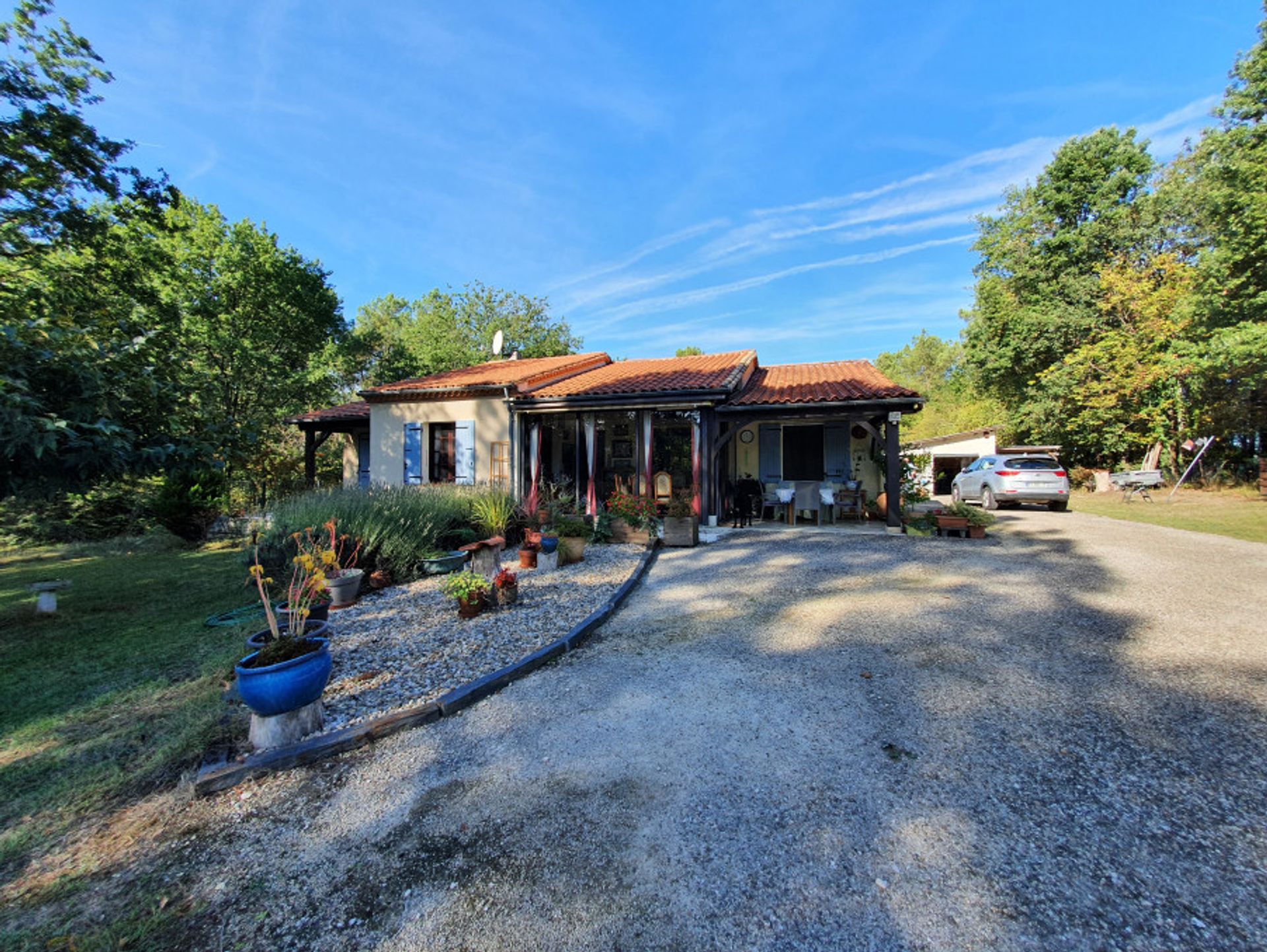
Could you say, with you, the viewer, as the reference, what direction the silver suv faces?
facing away from the viewer and to the left of the viewer

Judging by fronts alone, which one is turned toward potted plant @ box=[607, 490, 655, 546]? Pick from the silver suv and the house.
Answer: the house

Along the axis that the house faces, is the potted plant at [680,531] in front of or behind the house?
in front

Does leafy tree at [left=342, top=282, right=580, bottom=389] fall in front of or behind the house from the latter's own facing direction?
behind

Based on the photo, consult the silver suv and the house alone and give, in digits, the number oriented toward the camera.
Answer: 1

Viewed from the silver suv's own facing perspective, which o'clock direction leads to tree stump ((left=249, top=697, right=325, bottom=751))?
The tree stump is roughly at 8 o'clock from the silver suv.

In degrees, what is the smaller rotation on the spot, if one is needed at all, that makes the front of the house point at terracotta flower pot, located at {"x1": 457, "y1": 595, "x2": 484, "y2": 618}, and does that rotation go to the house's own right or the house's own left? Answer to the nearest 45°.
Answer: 0° — it already faces it

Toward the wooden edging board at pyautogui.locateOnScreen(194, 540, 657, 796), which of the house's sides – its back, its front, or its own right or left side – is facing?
front

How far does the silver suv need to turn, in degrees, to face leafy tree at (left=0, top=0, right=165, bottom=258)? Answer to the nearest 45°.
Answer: approximately 90° to its left

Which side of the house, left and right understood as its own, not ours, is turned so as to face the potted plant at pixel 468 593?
front

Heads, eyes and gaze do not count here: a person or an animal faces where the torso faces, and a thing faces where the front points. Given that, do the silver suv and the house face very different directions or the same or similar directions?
very different directions

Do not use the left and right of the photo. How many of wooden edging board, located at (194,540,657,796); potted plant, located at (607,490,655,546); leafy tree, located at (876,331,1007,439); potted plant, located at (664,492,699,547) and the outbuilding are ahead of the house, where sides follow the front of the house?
3

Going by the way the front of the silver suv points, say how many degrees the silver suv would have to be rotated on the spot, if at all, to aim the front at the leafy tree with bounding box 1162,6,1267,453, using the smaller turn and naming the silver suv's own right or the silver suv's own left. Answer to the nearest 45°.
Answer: approximately 90° to the silver suv's own right

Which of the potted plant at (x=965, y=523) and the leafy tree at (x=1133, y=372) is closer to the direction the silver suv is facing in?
the leafy tree

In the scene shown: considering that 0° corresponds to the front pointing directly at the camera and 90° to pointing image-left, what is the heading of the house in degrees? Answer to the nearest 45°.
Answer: approximately 0°

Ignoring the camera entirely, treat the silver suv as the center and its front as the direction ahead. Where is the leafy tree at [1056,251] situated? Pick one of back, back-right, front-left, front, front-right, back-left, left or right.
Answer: front-right

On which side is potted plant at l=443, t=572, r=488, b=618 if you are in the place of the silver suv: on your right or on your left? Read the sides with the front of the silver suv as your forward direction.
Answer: on your left

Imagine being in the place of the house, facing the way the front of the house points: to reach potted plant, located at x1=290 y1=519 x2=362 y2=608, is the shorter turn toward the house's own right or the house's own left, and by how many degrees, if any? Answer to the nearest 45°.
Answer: approximately 45° to the house's own right
